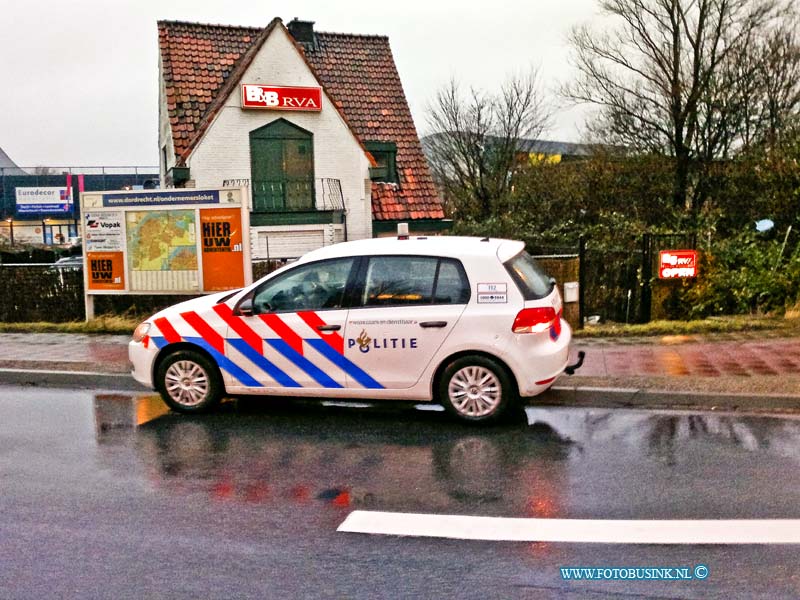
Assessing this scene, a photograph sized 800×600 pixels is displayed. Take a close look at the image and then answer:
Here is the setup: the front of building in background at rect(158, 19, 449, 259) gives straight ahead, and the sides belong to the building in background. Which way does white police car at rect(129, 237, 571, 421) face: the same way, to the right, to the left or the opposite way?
to the right

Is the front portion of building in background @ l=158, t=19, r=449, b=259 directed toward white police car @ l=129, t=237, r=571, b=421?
yes

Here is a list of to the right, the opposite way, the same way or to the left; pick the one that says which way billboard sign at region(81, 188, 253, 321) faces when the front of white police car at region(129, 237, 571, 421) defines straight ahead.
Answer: to the left

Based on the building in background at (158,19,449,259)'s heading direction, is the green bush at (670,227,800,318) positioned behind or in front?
in front

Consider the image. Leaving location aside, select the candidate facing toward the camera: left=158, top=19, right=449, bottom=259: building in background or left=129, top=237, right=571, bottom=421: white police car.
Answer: the building in background

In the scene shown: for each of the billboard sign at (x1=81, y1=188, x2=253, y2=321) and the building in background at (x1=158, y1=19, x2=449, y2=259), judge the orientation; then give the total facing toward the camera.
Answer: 2

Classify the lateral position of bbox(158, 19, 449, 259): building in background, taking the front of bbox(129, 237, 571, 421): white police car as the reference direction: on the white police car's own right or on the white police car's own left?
on the white police car's own right

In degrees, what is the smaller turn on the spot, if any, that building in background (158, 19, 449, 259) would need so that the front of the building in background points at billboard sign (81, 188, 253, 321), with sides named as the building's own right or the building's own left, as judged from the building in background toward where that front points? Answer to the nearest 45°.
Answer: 0° — it already faces it

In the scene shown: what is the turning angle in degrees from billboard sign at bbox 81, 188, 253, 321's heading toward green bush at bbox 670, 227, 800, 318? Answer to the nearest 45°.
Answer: approximately 90° to its left

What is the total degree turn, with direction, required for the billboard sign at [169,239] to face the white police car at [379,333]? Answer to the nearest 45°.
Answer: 0° — it already faces it

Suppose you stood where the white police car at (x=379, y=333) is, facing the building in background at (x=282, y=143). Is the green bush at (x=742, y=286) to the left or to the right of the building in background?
right

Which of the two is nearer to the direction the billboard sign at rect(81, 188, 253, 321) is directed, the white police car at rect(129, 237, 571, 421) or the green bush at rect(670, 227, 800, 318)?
the white police car

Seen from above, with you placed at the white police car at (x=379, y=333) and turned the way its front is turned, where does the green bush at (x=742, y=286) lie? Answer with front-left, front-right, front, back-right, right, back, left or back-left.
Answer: back-right

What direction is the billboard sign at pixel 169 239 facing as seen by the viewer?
toward the camera

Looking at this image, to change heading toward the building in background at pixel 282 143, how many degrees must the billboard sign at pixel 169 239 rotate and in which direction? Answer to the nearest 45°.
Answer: approximately 180°

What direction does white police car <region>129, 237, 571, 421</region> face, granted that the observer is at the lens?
facing to the left of the viewer
